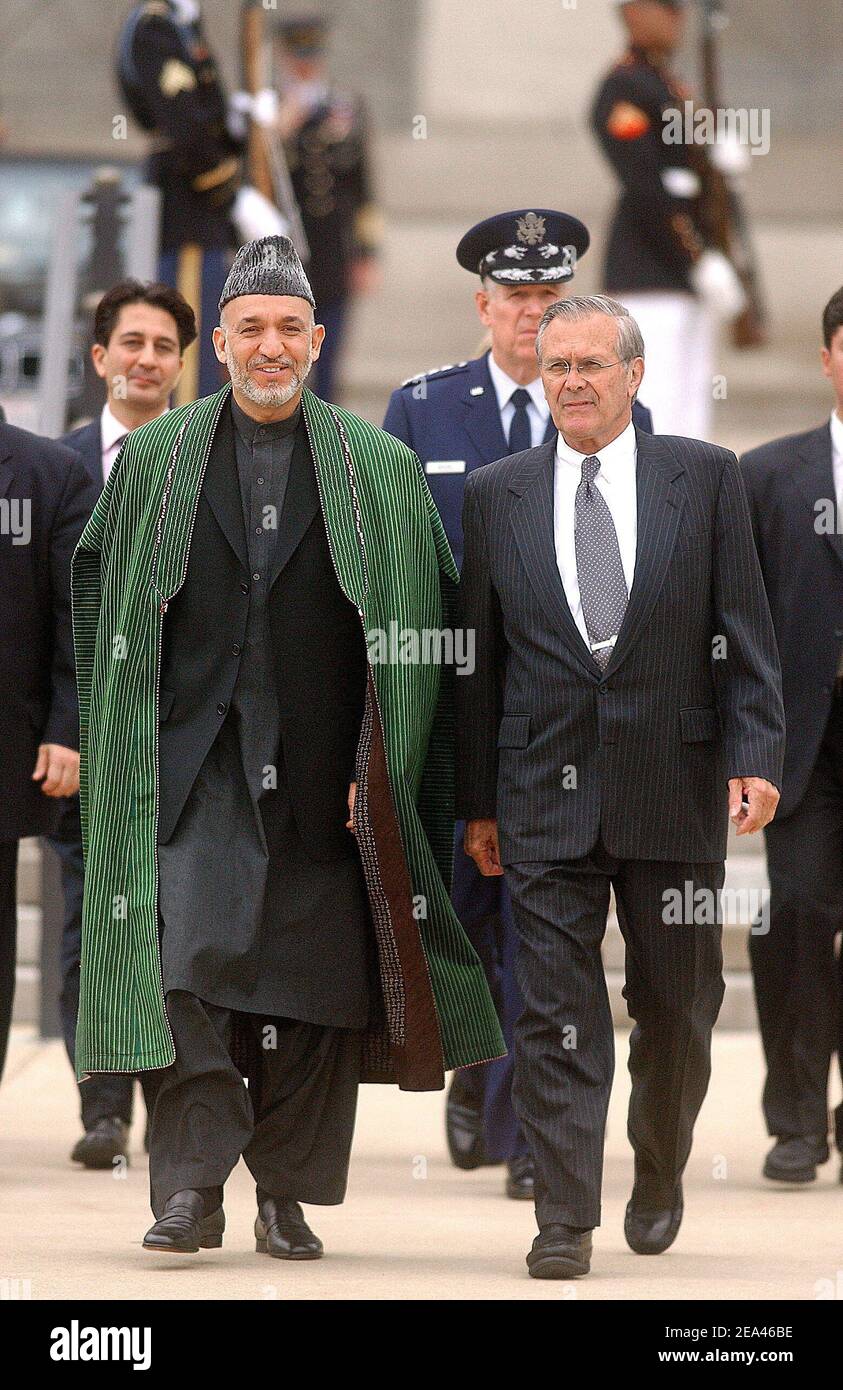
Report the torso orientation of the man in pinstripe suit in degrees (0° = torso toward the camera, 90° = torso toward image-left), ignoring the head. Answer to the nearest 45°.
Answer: approximately 0°

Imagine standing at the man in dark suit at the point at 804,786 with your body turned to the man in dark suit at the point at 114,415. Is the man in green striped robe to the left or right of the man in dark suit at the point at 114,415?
left

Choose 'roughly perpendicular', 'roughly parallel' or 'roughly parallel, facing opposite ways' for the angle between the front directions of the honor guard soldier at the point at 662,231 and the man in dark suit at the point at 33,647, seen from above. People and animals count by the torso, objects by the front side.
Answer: roughly perpendicular

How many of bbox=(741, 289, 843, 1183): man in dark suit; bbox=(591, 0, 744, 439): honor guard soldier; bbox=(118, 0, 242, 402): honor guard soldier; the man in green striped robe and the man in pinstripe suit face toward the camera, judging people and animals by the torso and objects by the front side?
3

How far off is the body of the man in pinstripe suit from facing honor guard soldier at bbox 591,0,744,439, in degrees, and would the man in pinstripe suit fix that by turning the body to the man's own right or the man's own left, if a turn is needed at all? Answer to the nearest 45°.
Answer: approximately 180°

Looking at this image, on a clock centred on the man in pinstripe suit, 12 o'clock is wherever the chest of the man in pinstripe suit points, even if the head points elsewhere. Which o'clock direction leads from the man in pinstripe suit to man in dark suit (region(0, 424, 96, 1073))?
The man in dark suit is roughly at 4 o'clock from the man in pinstripe suit.

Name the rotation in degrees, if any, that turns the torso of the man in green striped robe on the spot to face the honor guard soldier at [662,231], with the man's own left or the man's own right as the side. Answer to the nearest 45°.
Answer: approximately 180°

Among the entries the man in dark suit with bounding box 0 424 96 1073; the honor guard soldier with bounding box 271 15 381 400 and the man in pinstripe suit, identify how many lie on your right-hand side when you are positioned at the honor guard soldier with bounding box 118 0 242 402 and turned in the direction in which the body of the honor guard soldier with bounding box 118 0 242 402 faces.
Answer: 2

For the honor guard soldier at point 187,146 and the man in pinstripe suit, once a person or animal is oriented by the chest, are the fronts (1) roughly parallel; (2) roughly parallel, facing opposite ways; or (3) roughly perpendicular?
roughly perpendicular

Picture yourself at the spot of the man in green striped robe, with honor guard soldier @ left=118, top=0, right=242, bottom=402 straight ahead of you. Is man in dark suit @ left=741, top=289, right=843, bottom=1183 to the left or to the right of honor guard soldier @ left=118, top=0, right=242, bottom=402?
right

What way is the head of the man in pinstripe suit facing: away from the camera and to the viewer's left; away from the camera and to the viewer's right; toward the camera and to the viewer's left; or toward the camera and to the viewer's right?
toward the camera and to the viewer's left
